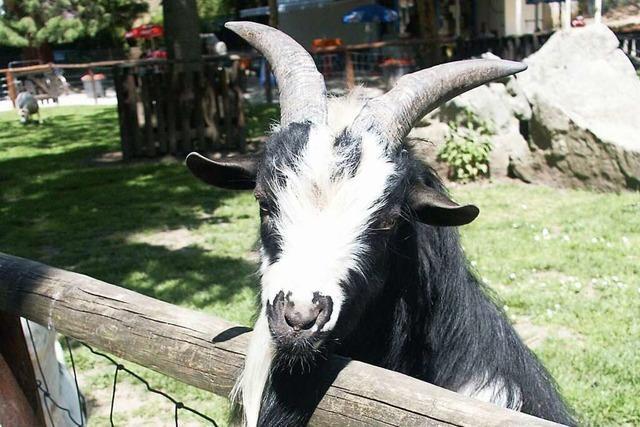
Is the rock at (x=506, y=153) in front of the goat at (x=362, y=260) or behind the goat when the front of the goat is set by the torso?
behind

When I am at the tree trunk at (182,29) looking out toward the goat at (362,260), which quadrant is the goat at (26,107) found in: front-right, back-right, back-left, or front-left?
back-right

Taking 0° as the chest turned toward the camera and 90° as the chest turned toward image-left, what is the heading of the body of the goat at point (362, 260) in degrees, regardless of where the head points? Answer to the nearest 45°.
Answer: approximately 45°

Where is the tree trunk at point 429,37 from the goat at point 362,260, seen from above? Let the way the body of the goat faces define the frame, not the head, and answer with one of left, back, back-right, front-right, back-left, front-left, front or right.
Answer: back-right

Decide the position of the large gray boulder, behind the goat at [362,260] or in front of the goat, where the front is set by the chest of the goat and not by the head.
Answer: behind

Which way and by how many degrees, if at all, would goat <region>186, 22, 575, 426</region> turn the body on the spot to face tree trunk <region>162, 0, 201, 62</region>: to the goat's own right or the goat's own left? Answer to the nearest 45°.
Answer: approximately 135° to the goat's own right
